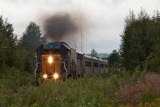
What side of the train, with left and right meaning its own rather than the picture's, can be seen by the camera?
front
